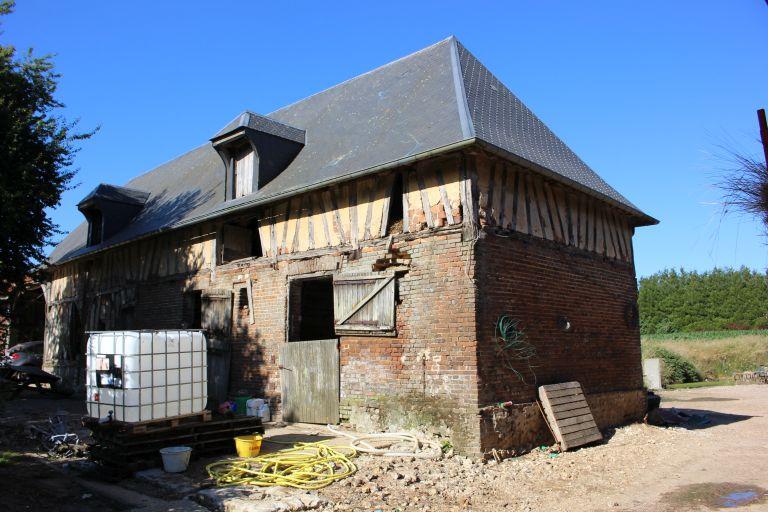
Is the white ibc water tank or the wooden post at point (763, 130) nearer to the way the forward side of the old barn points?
the white ibc water tank

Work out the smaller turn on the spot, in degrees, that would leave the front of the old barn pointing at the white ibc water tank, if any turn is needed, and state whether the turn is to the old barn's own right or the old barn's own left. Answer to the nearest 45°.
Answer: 0° — it already faces it

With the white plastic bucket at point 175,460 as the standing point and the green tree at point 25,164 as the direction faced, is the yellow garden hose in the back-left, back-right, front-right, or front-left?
back-right

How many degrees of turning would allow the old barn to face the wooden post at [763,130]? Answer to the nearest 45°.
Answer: approximately 45° to its left

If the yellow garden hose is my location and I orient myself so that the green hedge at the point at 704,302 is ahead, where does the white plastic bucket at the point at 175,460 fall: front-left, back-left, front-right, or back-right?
back-left

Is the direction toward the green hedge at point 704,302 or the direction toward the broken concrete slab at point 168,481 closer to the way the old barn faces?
the broken concrete slab

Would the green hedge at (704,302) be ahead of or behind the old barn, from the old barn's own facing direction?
behind

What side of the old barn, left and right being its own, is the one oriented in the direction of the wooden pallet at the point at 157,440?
front

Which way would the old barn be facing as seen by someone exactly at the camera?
facing the viewer and to the left of the viewer

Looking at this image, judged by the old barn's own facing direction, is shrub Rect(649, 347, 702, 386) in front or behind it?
behind

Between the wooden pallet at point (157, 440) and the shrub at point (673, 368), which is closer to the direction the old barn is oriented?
the wooden pallet

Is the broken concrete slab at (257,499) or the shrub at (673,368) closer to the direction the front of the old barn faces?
the broken concrete slab

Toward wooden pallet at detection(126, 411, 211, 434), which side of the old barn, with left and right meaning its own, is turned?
front
